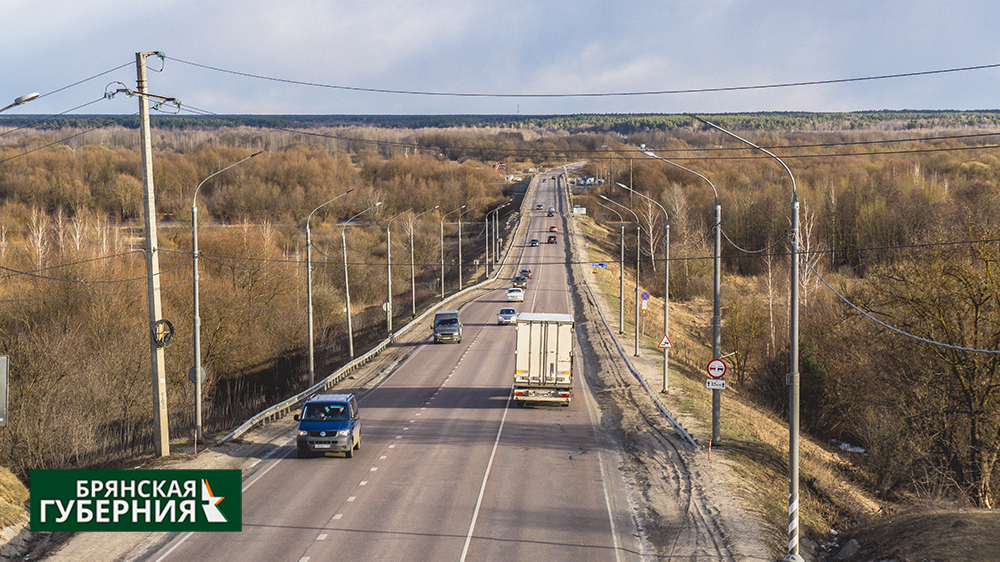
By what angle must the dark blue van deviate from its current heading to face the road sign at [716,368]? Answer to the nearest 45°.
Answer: approximately 90° to its left

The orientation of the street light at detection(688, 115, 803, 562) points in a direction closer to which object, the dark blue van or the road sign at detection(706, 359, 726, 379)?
the dark blue van

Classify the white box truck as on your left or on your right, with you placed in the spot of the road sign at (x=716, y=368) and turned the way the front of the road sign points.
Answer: on your right

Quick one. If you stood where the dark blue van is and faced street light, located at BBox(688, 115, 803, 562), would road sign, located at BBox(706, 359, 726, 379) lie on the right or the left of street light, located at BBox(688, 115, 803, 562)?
left

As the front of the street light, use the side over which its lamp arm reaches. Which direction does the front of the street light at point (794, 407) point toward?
to the viewer's left

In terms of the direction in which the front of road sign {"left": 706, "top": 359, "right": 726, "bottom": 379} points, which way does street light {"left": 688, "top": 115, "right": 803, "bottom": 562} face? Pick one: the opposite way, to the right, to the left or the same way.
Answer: to the right

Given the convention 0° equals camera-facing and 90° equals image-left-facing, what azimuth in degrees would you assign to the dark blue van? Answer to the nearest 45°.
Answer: approximately 0°

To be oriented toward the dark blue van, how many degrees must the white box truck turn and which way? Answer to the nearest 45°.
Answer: approximately 135° to its left

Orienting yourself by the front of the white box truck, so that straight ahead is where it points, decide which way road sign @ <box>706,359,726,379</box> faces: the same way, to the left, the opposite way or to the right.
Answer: the opposite way

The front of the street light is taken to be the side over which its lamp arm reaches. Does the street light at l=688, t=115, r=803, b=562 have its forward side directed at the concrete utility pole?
yes

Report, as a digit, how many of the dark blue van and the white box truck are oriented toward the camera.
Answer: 1

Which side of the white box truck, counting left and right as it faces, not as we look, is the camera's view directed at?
back
